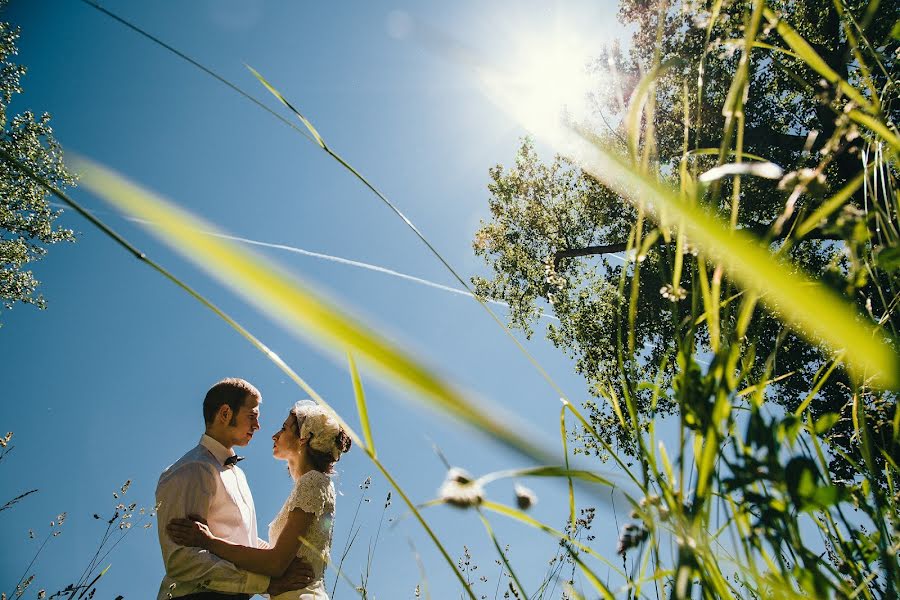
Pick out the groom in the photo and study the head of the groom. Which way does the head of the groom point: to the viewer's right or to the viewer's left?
to the viewer's right

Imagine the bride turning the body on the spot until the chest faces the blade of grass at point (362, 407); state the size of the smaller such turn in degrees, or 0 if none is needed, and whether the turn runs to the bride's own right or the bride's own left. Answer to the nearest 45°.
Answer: approximately 90° to the bride's own left

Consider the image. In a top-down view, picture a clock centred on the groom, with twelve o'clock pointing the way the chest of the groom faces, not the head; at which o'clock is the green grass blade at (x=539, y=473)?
The green grass blade is roughly at 3 o'clock from the groom.

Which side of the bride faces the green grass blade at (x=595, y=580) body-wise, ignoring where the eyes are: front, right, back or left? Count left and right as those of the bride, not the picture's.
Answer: left

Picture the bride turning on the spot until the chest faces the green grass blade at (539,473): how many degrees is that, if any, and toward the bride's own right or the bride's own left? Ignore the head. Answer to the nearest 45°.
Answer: approximately 90° to the bride's own left

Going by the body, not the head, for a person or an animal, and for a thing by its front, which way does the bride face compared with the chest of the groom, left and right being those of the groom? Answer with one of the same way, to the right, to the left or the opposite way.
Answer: the opposite way

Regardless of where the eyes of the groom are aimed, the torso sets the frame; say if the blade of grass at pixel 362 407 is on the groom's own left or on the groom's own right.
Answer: on the groom's own right

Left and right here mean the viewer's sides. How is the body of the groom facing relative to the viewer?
facing to the right of the viewer

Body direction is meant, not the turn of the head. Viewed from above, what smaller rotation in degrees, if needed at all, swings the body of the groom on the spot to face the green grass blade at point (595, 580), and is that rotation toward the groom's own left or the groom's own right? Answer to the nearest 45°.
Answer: approximately 90° to the groom's own right

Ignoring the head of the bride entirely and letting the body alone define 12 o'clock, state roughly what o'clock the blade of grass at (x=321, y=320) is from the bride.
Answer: The blade of grass is roughly at 9 o'clock from the bride.

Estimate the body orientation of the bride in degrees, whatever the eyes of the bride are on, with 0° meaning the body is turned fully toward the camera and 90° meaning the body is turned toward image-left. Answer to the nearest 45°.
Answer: approximately 90°
